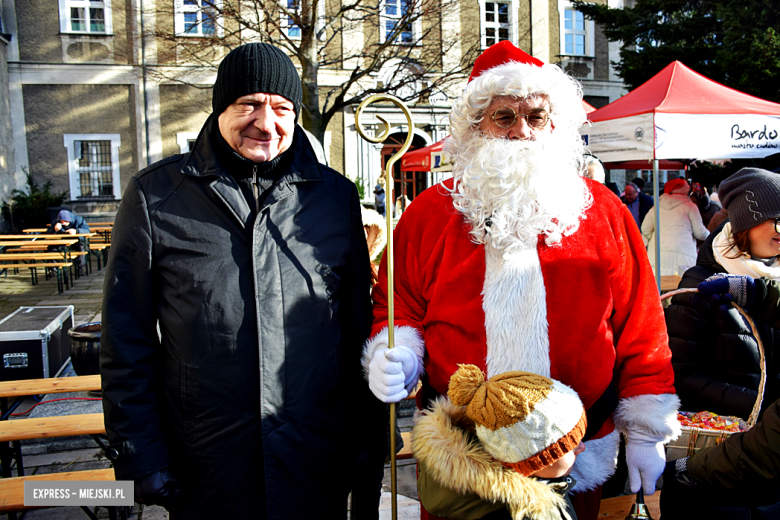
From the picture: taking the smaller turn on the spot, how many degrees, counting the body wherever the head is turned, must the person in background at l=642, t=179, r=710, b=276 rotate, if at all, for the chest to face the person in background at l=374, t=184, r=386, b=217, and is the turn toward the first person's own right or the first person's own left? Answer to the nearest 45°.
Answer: approximately 45° to the first person's own left

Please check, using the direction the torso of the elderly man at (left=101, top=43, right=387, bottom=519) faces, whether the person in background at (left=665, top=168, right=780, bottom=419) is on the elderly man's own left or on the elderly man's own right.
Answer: on the elderly man's own left

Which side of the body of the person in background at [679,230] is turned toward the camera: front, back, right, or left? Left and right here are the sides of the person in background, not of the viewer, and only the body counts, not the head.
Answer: back

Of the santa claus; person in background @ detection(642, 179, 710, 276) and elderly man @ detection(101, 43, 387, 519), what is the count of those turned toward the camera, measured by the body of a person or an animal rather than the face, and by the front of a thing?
2

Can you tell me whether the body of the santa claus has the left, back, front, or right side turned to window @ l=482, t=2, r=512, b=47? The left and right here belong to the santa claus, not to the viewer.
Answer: back

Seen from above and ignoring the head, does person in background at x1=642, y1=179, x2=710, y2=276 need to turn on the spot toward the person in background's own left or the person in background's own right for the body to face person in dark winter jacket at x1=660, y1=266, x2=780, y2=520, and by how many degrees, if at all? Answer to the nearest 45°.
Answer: approximately 180°

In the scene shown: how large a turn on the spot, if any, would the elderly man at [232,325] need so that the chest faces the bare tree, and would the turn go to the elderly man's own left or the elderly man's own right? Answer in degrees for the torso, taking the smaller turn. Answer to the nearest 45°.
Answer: approximately 180°

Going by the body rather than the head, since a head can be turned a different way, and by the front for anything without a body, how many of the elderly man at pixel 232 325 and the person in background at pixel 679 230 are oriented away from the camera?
1

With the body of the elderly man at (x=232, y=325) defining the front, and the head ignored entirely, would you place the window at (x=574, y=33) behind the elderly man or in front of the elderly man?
behind

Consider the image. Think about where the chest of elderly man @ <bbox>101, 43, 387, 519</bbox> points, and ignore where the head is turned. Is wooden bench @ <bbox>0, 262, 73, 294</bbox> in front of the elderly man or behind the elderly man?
behind

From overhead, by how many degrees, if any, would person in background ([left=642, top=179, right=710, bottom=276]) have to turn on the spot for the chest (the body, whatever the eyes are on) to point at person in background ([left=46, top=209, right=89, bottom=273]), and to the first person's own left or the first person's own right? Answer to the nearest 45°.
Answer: approximately 90° to the first person's own left

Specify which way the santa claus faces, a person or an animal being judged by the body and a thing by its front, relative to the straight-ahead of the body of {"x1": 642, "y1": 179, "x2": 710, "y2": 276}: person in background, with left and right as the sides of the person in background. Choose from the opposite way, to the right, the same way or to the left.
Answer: the opposite way

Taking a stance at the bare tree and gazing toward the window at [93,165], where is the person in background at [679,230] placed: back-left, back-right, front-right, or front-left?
back-left
